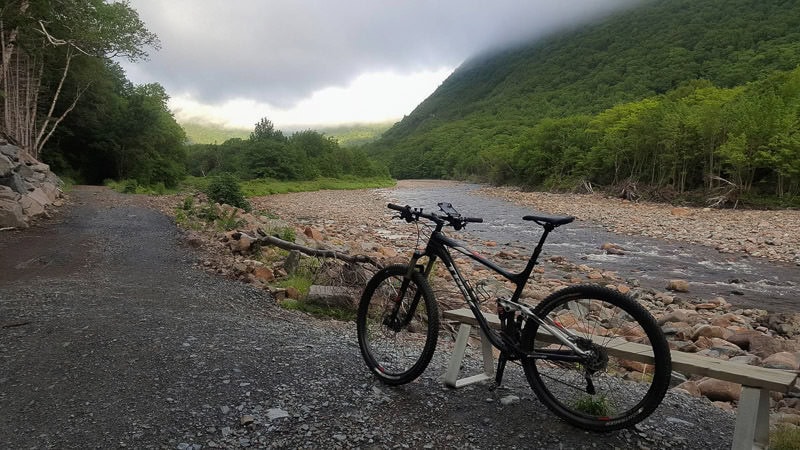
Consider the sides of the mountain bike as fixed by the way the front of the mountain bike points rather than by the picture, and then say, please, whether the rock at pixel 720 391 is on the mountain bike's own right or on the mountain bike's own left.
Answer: on the mountain bike's own right

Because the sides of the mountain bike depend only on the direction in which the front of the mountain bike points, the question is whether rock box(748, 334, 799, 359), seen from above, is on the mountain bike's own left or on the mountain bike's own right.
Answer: on the mountain bike's own right

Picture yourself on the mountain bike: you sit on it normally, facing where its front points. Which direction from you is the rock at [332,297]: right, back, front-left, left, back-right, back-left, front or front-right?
front

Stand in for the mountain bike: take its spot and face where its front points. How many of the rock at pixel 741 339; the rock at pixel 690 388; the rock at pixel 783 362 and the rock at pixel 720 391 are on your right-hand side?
4

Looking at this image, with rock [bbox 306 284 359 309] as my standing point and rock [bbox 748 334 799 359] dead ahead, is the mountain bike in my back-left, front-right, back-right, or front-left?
front-right

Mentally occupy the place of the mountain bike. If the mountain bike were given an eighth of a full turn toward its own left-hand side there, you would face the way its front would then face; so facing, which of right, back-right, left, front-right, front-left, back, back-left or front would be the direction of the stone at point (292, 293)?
front-right

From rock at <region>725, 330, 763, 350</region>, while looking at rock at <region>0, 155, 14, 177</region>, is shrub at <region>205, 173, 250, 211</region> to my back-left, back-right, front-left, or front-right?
front-right

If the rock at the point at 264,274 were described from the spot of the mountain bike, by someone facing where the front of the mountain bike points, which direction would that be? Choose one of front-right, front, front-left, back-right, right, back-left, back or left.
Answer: front

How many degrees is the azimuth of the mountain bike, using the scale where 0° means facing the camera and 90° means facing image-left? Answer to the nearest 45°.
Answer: approximately 135°

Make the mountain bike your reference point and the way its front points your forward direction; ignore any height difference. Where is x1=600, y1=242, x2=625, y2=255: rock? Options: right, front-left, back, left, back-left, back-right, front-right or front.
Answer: front-right
